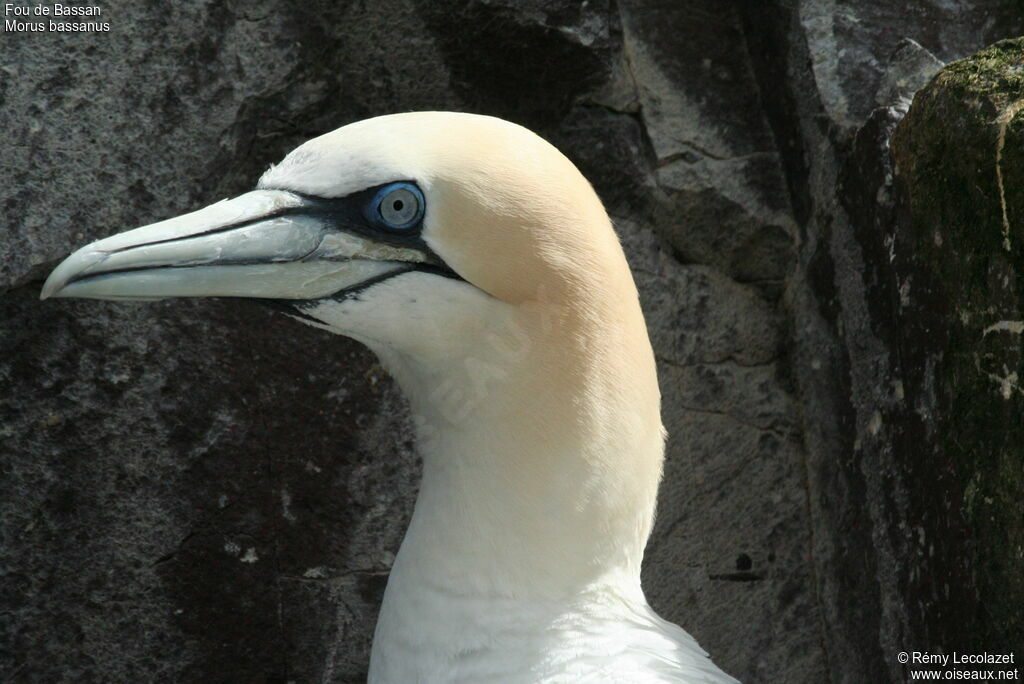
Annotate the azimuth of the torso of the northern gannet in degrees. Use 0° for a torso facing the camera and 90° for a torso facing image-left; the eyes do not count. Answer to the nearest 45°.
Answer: approximately 90°
